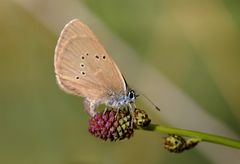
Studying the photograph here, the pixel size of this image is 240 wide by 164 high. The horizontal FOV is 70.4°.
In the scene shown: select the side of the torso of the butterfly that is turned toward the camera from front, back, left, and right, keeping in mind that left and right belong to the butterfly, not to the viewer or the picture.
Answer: right
